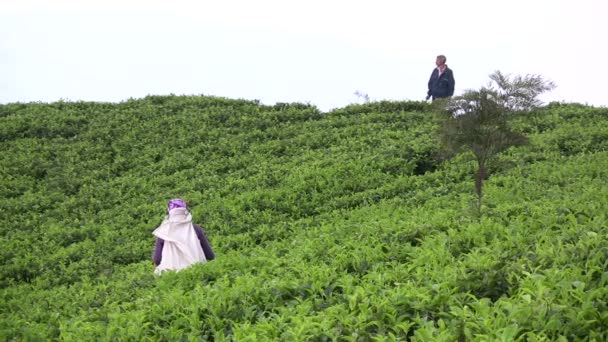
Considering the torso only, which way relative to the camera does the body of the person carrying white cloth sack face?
away from the camera

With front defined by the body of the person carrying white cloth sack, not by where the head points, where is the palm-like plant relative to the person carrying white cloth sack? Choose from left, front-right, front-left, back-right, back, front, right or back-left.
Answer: right

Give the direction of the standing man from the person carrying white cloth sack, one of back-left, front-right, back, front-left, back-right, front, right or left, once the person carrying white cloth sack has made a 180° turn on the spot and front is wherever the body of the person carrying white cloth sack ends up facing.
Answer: back-left
